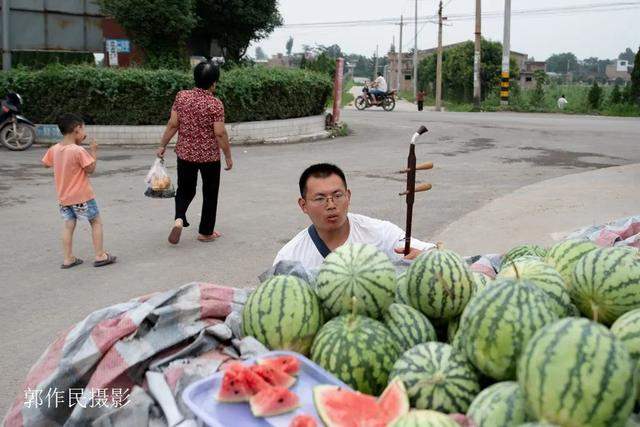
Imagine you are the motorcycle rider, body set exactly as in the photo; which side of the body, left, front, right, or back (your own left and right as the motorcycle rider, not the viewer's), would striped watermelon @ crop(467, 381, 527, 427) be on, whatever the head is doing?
left

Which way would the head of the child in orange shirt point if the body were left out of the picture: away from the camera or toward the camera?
away from the camera

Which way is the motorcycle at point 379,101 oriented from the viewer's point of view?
to the viewer's left

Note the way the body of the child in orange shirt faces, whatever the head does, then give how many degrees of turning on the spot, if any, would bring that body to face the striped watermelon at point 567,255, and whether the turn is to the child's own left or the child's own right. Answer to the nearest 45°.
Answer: approximately 135° to the child's own right

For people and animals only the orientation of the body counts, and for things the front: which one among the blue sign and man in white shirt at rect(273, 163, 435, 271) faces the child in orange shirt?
the blue sign

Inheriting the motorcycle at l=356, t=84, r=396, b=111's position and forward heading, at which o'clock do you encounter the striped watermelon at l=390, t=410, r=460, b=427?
The striped watermelon is roughly at 9 o'clock from the motorcycle.

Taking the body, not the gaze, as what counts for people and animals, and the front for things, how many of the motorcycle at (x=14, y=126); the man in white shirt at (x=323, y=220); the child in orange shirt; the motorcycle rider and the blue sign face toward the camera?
2

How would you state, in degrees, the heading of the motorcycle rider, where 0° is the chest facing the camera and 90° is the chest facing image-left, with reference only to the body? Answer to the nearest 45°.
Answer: approximately 90°
